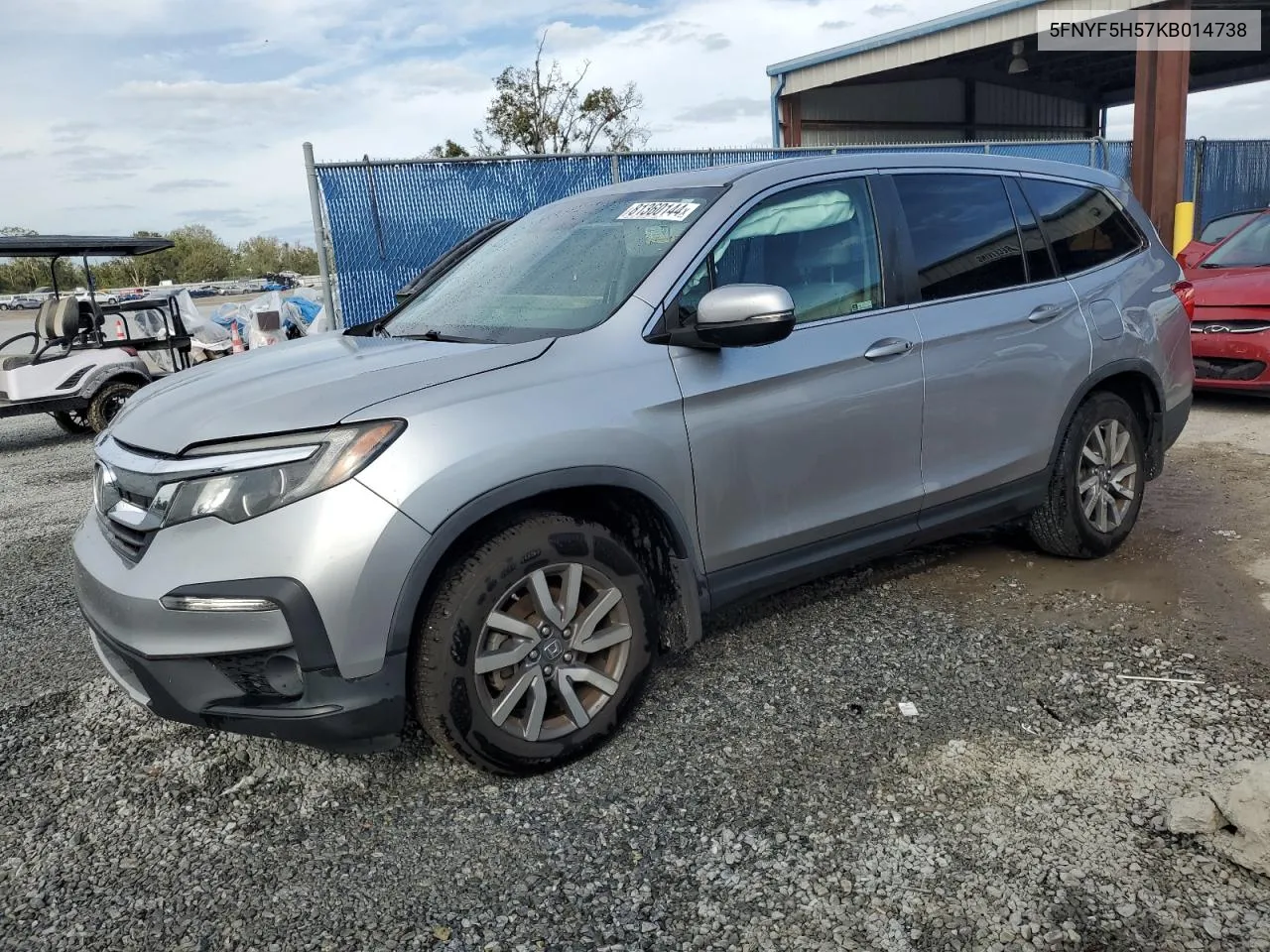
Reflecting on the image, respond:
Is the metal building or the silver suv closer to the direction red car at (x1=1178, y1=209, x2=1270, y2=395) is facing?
the silver suv

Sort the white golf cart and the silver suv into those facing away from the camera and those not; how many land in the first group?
0

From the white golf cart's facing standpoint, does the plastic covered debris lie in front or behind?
behind

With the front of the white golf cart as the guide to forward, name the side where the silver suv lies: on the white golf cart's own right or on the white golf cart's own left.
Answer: on the white golf cart's own left

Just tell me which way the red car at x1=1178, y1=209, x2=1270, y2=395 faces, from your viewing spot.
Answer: facing the viewer and to the left of the viewer

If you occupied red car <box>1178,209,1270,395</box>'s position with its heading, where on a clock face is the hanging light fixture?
The hanging light fixture is roughly at 4 o'clock from the red car.

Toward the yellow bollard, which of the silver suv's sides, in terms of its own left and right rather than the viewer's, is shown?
back

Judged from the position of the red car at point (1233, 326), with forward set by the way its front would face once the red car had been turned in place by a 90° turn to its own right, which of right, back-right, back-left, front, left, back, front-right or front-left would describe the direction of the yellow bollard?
front-right

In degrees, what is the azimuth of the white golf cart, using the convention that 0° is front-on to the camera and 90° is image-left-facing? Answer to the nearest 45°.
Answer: approximately 45°

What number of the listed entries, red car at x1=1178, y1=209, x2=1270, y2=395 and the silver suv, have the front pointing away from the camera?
0

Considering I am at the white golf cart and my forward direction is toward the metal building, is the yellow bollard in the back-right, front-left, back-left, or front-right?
front-right

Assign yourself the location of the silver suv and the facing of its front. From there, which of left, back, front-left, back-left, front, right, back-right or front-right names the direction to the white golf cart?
right

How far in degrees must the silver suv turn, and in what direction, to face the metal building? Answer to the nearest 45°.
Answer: approximately 180°

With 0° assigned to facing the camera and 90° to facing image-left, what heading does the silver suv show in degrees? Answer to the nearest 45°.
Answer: approximately 45°

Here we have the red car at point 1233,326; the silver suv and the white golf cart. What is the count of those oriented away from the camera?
0

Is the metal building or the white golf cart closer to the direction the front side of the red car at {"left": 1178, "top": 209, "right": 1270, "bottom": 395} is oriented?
the white golf cart

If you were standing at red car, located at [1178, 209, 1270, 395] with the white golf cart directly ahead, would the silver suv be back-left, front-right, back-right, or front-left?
front-left

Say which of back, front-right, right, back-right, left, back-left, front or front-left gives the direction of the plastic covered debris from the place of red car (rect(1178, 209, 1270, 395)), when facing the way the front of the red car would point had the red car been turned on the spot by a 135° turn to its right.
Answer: left
